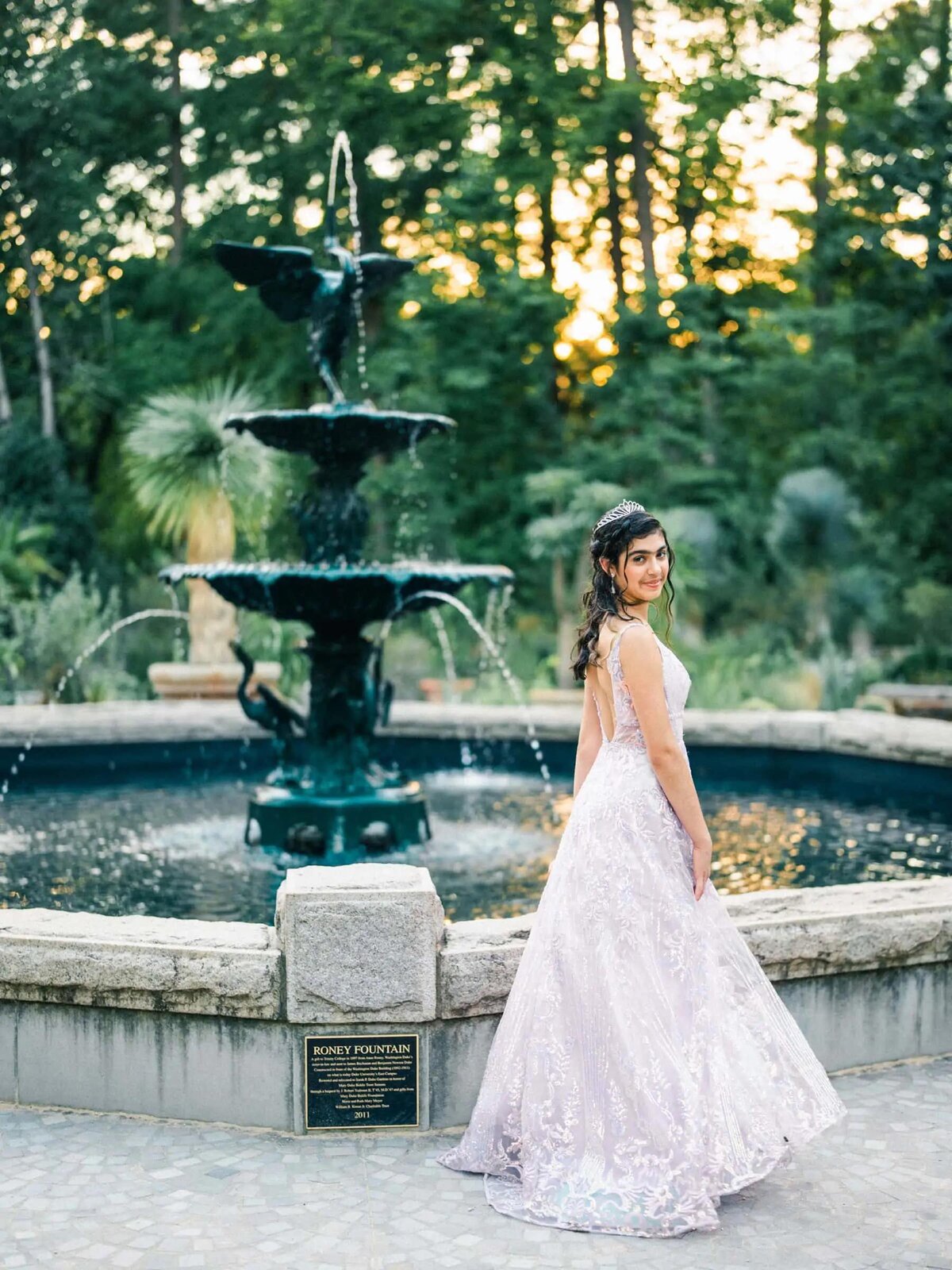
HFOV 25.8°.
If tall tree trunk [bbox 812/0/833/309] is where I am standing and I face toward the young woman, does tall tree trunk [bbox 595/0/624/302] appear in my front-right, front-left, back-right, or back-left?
front-right

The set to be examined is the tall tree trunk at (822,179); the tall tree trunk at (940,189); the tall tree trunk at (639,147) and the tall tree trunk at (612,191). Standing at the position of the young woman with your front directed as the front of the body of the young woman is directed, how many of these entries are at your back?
0

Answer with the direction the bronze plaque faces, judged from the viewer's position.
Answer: facing the viewer

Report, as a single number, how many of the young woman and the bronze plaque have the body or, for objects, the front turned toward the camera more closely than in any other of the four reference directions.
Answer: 1

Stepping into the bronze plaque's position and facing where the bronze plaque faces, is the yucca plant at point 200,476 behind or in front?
behind

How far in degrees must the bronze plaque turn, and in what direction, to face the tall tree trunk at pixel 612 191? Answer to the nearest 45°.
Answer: approximately 180°

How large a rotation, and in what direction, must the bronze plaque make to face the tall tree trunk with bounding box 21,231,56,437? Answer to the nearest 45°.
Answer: approximately 180°

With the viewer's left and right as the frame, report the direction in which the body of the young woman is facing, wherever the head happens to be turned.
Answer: facing away from the viewer and to the right of the viewer

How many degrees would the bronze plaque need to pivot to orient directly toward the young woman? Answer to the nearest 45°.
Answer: approximately 45° to its left

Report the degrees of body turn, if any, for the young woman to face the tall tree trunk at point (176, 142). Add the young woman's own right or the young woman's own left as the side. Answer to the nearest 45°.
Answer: approximately 45° to the young woman's own left

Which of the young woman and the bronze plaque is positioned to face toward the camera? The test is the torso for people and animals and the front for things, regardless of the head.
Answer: the bronze plaque

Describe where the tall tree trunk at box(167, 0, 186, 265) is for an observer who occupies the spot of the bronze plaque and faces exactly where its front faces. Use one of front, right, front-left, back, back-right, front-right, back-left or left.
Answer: back

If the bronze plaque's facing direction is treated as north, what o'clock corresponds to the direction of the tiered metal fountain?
The tiered metal fountain is roughly at 6 o'clock from the bronze plaque.

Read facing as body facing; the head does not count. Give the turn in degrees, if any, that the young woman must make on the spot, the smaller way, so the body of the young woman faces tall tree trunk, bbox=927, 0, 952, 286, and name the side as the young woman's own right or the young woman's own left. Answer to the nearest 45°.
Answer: approximately 45° to the young woman's own left

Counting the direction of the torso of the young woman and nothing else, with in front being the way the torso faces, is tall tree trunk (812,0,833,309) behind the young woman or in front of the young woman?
in front
